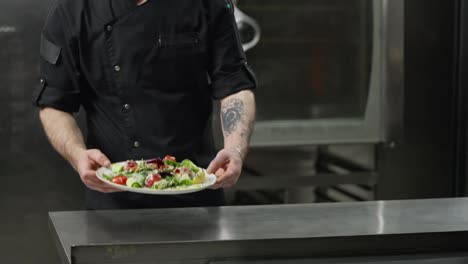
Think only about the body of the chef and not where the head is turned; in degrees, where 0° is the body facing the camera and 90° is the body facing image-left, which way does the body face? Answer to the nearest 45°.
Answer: approximately 0°

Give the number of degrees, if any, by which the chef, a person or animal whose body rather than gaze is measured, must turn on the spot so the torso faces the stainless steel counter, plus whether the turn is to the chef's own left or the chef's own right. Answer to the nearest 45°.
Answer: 0° — they already face it
